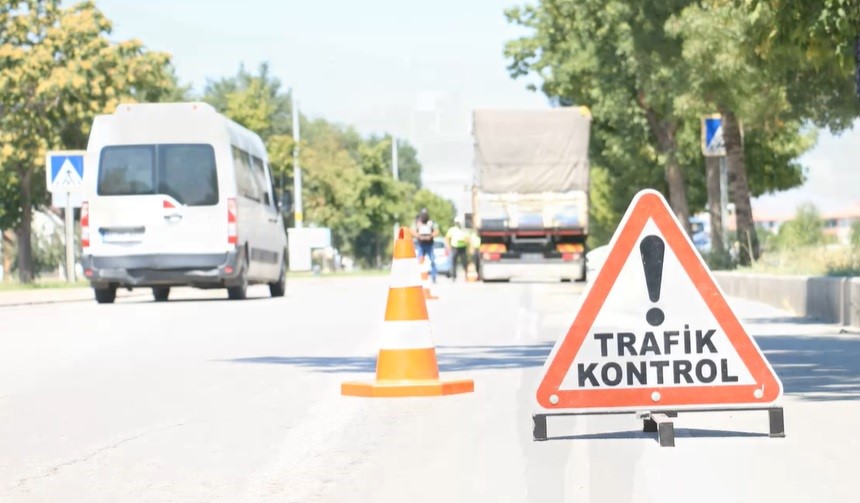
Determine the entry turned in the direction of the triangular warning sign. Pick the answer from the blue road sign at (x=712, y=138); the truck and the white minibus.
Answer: the blue road sign

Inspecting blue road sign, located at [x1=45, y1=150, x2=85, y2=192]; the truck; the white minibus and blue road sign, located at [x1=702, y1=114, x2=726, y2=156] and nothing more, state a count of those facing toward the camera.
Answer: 2

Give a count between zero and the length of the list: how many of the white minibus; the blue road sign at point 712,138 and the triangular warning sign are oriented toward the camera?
2

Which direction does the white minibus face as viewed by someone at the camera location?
facing away from the viewer

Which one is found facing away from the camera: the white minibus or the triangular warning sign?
the white minibus

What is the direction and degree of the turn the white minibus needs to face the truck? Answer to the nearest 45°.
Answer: approximately 45° to its right

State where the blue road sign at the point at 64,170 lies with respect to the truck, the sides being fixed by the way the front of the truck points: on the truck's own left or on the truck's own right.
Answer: on the truck's own left

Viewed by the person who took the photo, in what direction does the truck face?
facing away from the viewer

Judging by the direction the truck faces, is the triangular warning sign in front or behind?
behind

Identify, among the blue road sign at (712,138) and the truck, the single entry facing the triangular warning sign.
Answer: the blue road sign
